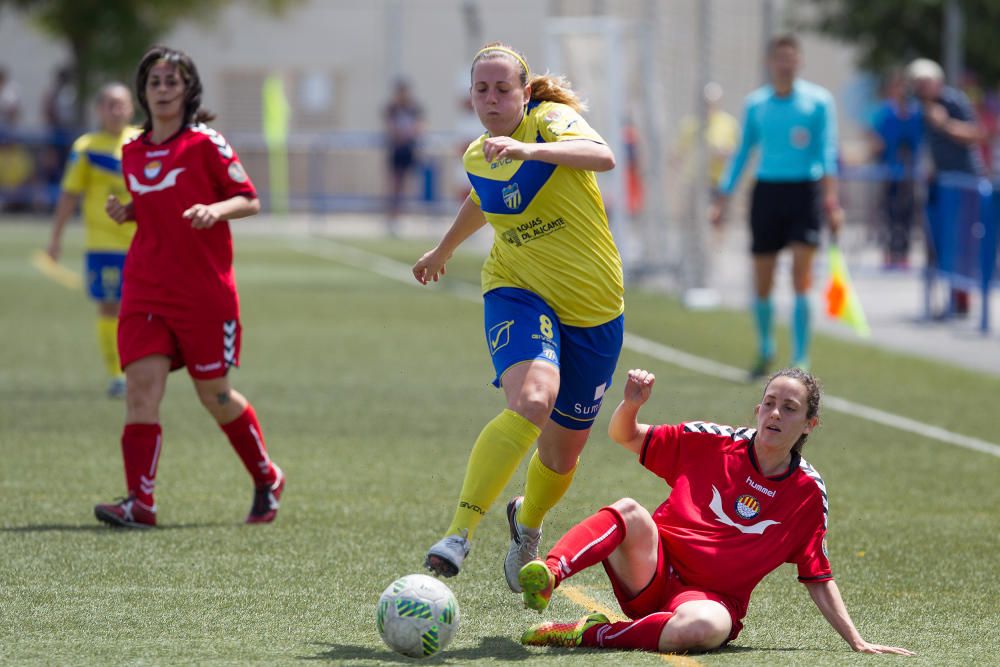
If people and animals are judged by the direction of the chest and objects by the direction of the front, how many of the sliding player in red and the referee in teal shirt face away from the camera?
0

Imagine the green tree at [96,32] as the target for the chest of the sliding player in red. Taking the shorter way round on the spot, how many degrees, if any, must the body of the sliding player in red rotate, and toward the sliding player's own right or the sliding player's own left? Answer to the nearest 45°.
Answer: approximately 90° to the sliding player's own right

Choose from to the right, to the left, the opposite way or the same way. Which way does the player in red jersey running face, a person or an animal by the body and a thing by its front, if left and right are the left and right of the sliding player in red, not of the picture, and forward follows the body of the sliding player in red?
the same way

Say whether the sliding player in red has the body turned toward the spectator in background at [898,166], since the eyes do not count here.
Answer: no

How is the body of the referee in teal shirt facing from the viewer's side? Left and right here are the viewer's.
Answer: facing the viewer

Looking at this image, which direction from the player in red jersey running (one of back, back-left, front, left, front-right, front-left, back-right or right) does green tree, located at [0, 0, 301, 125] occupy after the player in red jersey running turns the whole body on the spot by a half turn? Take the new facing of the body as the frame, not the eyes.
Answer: front-left

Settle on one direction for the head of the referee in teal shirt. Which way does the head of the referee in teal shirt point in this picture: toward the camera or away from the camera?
toward the camera

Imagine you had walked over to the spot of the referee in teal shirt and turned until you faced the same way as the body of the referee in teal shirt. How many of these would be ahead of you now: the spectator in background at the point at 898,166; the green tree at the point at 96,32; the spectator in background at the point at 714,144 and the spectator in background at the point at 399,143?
0

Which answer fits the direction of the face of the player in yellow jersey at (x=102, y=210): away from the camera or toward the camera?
toward the camera

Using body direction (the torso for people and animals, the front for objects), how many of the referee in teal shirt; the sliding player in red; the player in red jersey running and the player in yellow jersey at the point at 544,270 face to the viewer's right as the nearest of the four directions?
0

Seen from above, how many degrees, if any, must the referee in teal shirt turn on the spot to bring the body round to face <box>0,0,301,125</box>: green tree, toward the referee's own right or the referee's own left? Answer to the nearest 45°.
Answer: approximately 135° to the referee's own right

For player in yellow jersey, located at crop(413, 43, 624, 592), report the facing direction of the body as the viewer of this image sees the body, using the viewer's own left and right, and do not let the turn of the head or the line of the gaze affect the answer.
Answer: facing the viewer and to the left of the viewer

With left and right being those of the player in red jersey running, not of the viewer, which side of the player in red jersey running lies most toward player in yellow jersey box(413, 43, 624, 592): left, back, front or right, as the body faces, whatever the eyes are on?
left

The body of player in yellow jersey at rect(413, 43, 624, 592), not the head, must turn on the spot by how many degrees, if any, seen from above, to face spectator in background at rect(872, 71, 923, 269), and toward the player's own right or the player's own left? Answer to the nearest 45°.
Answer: approximately 135° to the player's own right
